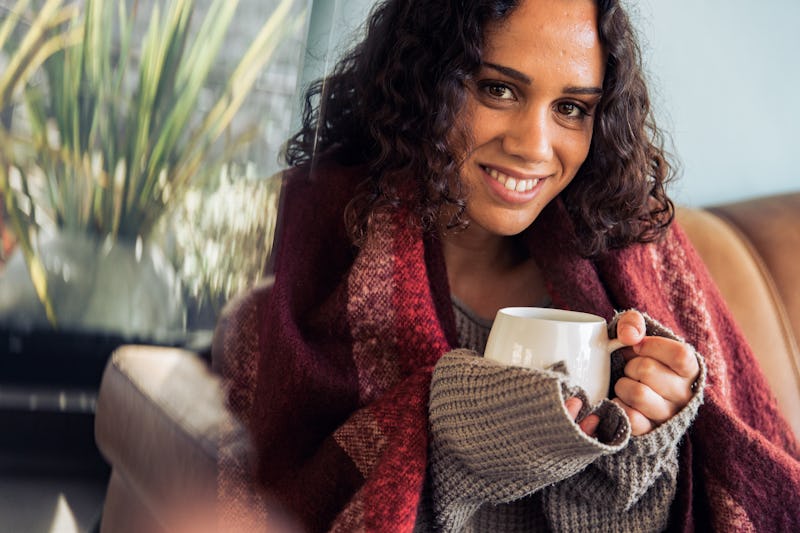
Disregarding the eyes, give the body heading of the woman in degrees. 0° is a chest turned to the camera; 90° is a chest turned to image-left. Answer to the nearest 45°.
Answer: approximately 0°
